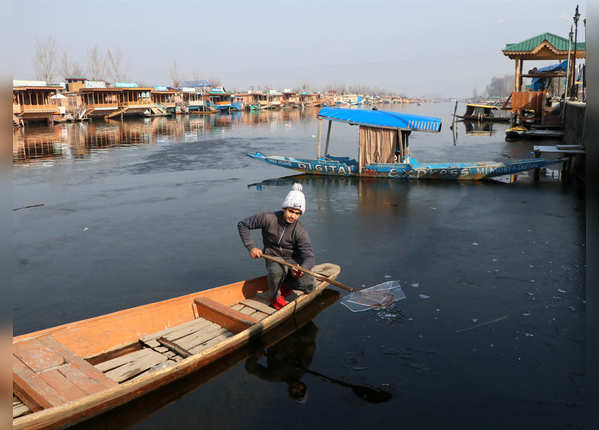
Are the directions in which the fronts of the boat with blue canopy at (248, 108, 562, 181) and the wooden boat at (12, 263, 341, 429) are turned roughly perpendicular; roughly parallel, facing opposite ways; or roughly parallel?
roughly perpendicular
